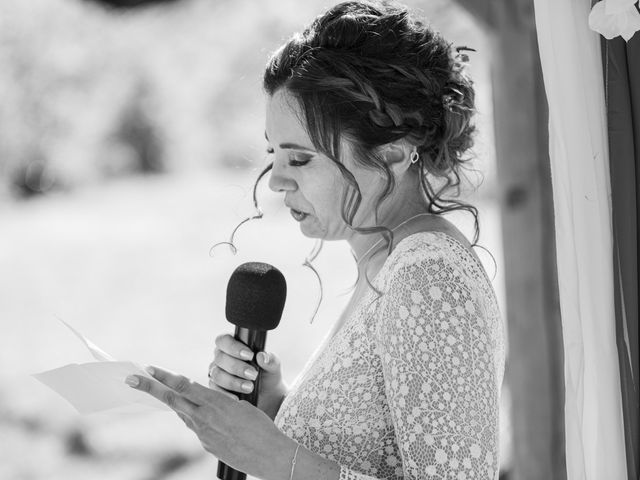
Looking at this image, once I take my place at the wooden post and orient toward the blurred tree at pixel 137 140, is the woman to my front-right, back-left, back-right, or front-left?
back-left

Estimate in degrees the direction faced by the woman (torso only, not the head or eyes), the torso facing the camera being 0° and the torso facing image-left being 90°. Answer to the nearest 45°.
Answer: approximately 90°

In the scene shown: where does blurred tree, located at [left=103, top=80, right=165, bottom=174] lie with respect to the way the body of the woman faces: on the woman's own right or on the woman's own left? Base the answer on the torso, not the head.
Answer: on the woman's own right

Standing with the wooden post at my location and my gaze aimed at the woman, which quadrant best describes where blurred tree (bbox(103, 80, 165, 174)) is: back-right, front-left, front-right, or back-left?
back-right

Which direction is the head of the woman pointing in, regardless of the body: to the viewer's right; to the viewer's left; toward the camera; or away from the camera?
to the viewer's left
